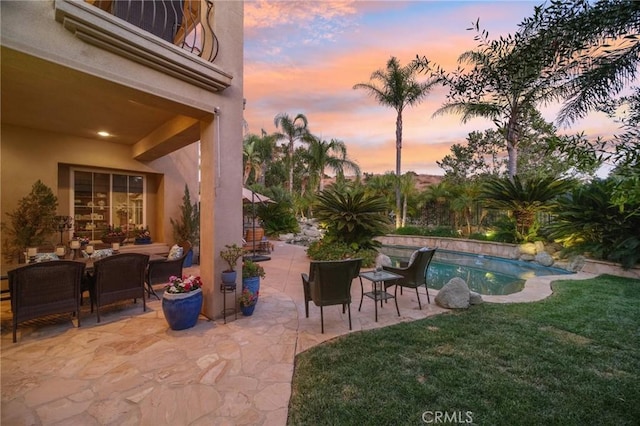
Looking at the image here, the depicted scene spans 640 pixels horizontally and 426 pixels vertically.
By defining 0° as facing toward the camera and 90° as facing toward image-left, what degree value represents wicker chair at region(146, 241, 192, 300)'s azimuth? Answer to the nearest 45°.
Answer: approximately 90°

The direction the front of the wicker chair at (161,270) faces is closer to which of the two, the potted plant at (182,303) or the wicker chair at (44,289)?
the wicker chair

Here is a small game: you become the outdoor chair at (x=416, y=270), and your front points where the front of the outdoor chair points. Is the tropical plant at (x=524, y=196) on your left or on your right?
on your right

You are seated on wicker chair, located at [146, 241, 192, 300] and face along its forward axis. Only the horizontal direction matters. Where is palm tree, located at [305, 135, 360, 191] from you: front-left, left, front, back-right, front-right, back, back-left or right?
back-right

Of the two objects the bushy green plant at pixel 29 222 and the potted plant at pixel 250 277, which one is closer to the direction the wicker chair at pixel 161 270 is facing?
the bushy green plant

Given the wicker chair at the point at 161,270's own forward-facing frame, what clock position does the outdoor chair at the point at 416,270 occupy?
The outdoor chair is roughly at 7 o'clock from the wicker chair.
